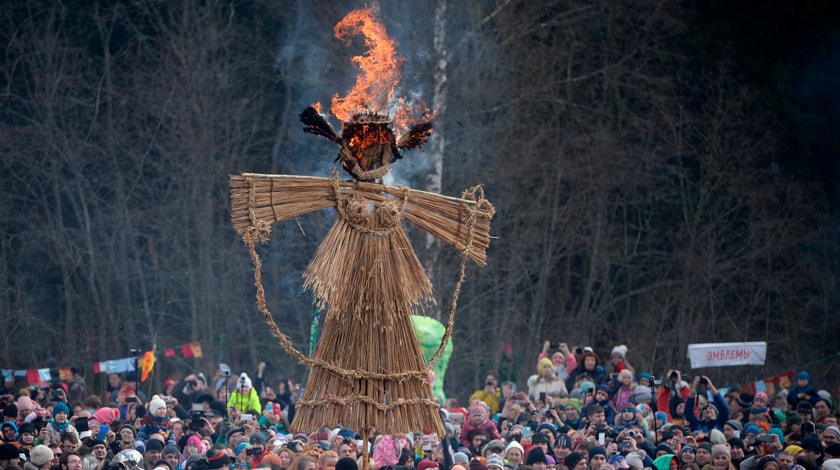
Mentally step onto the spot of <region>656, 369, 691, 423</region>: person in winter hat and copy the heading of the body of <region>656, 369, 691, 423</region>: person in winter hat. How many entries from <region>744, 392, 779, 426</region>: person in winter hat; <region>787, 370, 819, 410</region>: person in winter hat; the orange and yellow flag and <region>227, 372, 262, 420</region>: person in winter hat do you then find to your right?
2

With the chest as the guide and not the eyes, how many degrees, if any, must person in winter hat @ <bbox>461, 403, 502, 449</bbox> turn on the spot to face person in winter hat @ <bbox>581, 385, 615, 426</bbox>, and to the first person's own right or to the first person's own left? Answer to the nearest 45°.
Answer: approximately 135° to the first person's own left

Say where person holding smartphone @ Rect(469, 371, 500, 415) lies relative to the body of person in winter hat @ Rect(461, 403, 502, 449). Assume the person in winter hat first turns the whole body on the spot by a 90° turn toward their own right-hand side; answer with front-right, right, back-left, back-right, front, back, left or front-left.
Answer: right

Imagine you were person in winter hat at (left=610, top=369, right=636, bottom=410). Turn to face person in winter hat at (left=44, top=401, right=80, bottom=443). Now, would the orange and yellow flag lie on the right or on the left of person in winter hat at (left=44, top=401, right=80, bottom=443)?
right

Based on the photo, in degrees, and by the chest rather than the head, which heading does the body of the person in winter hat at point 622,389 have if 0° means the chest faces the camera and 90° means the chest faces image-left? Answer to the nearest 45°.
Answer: approximately 0°

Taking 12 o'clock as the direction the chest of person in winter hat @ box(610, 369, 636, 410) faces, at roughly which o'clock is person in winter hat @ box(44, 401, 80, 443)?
person in winter hat @ box(44, 401, 80, 443) is roughly at 2 o'clock from person in winter hat @ box(610, 369, 636, 410).

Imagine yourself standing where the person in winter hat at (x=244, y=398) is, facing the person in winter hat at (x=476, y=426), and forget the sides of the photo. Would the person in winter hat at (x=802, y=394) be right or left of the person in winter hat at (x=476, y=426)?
left

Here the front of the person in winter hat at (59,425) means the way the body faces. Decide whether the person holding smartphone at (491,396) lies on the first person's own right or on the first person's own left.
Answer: on the first person's own left

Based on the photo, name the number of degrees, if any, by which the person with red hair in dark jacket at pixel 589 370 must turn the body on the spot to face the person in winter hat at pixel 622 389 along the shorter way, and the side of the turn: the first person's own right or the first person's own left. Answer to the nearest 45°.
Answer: approximately 45° to the first person's own left

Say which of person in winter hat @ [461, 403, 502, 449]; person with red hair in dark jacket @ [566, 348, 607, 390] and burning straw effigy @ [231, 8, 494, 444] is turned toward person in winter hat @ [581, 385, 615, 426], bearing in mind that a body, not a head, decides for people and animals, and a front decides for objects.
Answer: person with red hair in dark jacket @ [566, 348, 607, 390]

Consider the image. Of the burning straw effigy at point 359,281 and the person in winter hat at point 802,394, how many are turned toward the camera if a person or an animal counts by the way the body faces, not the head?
2

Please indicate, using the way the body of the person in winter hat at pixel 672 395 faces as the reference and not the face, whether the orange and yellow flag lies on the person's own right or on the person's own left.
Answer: on the person's own right
